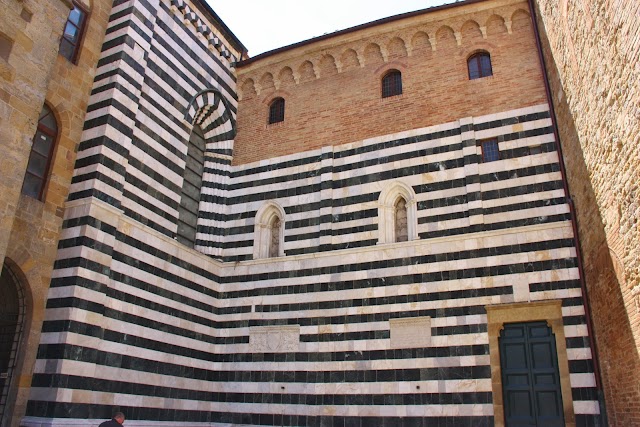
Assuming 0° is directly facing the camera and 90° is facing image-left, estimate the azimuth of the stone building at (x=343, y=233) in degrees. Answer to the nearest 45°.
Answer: approximately 0°
